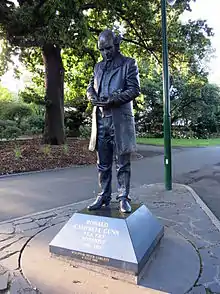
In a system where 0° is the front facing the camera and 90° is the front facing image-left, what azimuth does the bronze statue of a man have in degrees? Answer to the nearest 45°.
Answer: approximately 45°

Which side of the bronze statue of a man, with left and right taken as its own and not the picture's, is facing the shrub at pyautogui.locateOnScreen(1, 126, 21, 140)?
right

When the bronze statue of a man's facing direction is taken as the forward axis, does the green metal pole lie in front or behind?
behind
